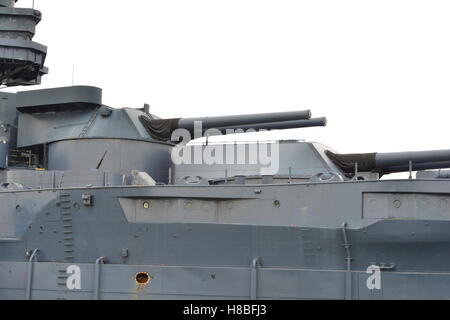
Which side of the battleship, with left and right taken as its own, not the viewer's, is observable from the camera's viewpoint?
right
